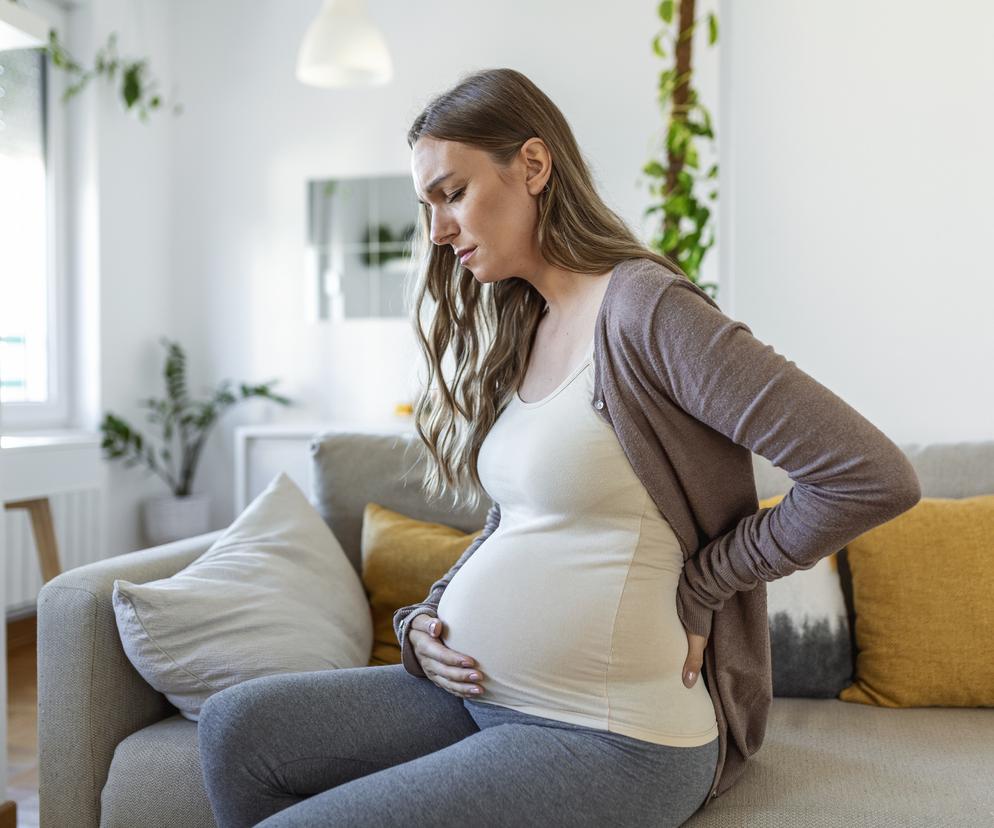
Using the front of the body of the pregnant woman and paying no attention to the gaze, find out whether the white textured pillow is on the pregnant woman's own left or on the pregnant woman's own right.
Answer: on the pregnant woman's own right

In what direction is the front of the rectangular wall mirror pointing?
toward the camera

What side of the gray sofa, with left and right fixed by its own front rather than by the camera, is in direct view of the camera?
front

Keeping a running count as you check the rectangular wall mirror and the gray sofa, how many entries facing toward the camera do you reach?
2

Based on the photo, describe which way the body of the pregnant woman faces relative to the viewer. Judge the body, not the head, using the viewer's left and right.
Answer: facing the viewer and to the left of the viewer

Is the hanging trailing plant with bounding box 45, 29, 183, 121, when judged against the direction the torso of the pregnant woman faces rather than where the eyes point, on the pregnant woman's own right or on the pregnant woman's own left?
on the pregnant woman's own right

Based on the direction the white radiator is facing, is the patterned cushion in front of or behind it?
in front

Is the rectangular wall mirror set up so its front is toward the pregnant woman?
yes

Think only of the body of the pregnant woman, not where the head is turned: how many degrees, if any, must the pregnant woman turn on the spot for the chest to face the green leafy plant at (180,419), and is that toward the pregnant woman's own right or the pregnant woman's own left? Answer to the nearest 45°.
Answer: approximately 90° to the pregnant woman's own right

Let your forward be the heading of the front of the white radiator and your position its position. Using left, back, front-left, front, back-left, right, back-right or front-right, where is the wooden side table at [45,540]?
front-right

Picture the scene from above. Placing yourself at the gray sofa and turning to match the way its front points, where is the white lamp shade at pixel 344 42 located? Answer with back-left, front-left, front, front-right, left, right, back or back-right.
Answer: back

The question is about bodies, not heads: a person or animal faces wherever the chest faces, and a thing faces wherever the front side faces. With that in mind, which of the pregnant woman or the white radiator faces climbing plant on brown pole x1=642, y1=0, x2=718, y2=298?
the white radiator

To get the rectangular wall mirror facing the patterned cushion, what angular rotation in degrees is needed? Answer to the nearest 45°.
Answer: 0° — it already faces it

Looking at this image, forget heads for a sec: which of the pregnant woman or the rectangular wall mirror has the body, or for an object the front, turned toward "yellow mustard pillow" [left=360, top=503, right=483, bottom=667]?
the rectangular wall mirror

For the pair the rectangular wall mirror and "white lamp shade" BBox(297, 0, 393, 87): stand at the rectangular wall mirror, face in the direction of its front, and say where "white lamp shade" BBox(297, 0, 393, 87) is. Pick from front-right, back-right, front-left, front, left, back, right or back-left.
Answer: front

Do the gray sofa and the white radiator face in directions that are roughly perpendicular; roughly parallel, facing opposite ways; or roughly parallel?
roughly perpendicular
